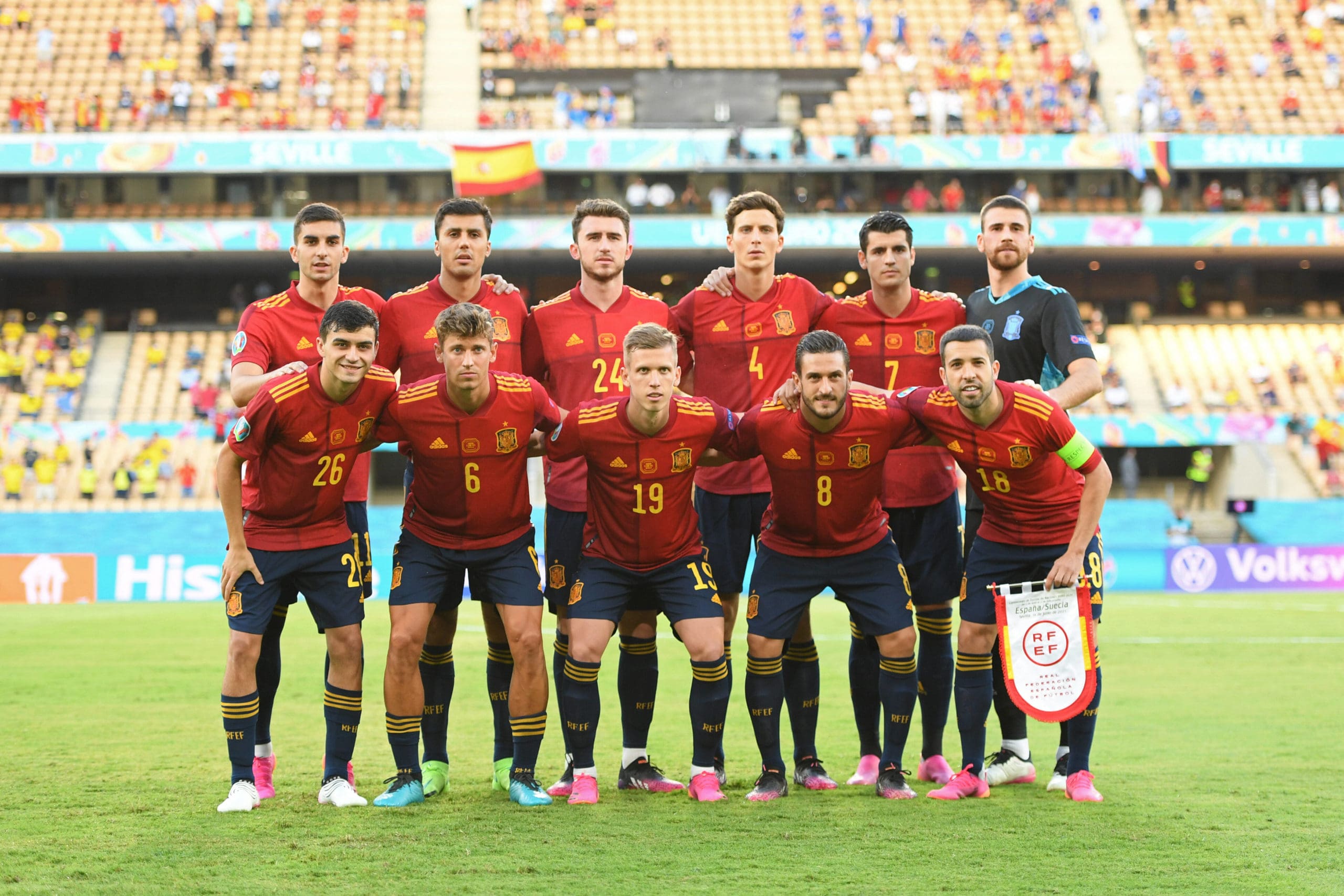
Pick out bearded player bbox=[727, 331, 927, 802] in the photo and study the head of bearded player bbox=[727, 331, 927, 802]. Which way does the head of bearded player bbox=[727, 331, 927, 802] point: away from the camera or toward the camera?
toward the camera

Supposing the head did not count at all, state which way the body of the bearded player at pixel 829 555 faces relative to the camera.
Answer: toward the camera

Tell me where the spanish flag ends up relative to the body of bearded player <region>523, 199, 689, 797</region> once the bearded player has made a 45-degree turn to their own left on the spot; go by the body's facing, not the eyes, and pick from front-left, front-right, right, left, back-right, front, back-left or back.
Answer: back-left

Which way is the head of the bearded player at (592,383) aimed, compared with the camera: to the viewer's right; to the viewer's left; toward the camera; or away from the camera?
toward the camera

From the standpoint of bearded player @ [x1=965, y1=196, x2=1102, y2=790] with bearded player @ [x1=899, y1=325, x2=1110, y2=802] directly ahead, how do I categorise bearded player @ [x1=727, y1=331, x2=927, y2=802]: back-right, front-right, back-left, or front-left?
front-right

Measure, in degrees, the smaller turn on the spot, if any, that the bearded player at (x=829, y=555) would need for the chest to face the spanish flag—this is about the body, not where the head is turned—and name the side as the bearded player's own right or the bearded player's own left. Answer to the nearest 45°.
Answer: approximately 180°

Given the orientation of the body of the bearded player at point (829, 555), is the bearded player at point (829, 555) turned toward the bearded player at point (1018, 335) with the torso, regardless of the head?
no

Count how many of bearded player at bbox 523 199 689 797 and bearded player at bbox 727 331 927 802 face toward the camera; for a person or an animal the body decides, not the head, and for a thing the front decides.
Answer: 2

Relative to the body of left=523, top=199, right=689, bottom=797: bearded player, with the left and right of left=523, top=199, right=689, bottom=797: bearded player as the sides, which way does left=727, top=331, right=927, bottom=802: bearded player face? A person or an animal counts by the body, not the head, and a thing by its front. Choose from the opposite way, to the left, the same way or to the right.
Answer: the same way

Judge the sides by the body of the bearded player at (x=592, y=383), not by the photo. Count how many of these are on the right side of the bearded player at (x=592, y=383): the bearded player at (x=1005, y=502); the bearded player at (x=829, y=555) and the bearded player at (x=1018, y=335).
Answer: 0

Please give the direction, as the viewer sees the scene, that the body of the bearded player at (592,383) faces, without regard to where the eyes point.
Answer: toward the camera

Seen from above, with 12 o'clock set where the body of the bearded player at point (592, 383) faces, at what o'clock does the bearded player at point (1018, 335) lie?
the bearded player at point (1018, 335) is roughly at 9 o'clock from the bearded player at point (592, 383).

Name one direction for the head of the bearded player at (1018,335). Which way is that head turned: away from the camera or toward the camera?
toward the camera
